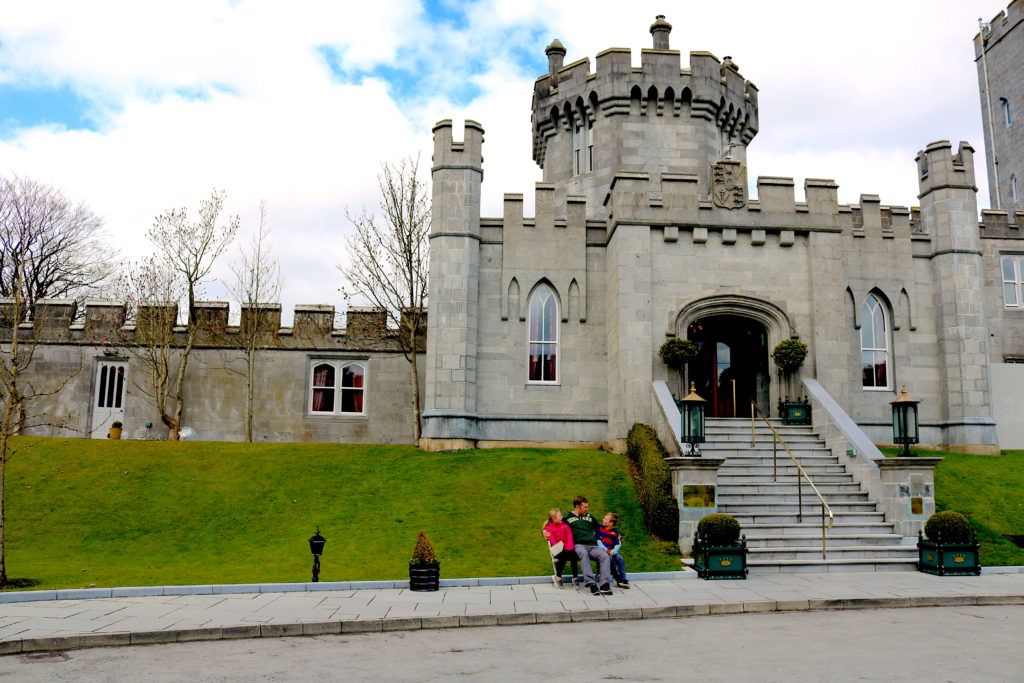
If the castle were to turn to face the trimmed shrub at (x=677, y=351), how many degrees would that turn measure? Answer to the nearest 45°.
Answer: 0° — it already faces it

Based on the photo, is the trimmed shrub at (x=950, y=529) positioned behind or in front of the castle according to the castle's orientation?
in front

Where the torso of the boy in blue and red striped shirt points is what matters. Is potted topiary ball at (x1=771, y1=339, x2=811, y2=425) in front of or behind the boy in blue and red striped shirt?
behind

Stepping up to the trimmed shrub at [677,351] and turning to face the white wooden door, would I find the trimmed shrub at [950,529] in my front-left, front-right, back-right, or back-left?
back-left

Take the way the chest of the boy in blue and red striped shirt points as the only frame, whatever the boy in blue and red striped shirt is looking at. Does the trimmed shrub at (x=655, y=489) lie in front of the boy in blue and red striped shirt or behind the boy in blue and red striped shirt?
behind

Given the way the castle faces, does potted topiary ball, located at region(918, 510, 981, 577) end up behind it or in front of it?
in front

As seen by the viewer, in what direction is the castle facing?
toward the camera

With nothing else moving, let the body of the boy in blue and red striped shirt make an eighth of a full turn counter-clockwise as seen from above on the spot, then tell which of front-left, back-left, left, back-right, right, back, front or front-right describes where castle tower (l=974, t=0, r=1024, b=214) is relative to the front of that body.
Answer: back-left

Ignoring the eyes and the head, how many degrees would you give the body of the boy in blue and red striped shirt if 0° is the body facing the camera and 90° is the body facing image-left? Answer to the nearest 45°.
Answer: approximately 45°

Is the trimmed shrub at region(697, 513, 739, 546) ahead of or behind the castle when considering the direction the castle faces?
ahead

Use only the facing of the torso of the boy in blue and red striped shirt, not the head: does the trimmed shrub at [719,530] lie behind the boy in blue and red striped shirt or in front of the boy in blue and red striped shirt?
behind

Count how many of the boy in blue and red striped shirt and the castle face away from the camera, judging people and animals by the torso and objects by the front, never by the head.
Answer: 0

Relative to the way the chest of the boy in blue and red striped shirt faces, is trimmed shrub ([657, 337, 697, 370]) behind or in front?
behind

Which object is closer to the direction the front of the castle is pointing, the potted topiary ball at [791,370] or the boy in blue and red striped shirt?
the boy in blue and red striped shirt

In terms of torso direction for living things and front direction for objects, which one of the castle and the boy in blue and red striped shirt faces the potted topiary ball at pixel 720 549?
the castle

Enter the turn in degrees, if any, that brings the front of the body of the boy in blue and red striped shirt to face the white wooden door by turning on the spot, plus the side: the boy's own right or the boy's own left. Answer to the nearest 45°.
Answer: approximately 90° to the boy's own right
